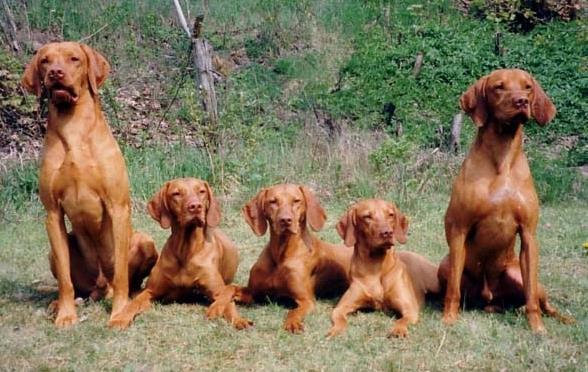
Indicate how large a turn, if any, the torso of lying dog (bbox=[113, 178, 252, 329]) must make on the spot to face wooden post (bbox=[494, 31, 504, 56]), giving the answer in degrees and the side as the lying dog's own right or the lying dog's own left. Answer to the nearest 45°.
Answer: approximately 135° to the lying dog's own left

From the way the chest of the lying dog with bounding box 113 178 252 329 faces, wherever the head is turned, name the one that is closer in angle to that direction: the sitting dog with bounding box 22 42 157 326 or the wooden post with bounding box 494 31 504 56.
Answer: the sitting dog

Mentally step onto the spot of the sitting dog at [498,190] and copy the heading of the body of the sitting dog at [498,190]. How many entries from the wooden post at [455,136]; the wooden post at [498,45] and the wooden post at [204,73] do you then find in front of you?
0

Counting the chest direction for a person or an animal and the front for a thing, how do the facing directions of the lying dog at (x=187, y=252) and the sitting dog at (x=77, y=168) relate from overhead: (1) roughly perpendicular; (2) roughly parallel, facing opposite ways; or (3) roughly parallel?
roughly parallel

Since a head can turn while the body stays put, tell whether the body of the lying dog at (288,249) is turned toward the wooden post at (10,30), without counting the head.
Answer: no

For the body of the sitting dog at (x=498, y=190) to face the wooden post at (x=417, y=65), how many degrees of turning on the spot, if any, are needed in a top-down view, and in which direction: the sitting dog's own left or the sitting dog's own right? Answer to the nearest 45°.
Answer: approximately 180°

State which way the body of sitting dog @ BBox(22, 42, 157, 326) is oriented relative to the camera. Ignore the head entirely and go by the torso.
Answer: toward the camera

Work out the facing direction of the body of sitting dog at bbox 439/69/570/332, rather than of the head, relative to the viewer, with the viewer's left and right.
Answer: facing the viewer

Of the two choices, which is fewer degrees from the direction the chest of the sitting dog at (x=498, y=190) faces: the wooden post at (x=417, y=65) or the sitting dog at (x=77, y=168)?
the sitting dog

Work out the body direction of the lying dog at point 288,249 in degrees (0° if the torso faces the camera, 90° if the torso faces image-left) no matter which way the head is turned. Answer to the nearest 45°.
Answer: approximately 45°

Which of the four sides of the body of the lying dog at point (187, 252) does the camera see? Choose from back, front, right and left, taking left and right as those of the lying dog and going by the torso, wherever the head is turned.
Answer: front

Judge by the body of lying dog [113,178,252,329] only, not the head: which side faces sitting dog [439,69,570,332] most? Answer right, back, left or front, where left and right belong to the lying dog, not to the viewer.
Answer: left

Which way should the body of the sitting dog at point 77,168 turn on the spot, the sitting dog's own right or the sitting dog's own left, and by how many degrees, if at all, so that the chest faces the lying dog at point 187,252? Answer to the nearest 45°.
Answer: approximately 90° to the sitting dog's own left

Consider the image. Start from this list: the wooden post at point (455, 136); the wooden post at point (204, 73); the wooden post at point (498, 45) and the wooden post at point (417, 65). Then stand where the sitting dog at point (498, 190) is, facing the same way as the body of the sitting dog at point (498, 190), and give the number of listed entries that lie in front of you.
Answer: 0

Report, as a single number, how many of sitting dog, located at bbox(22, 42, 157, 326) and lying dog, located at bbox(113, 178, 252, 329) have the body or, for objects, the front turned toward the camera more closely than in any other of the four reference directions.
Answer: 2

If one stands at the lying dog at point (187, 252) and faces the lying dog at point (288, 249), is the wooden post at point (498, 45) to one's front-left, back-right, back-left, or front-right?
front-left

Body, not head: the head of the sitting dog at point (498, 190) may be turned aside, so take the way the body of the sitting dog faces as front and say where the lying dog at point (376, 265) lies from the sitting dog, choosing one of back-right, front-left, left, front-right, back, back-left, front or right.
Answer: right
